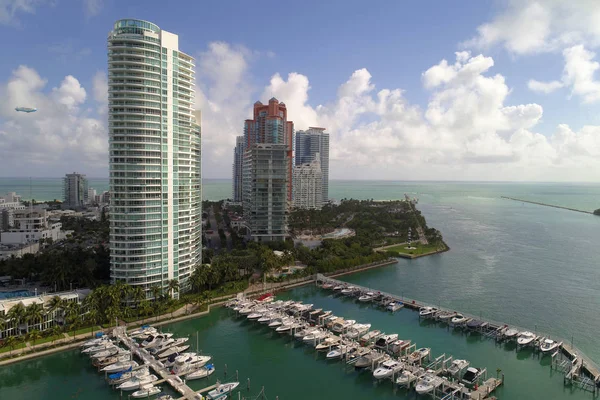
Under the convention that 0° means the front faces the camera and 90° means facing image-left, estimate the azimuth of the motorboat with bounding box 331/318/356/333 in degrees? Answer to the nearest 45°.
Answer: approximately 225°

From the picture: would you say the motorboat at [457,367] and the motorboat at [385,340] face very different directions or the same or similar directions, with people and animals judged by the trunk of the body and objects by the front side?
same or similar directions

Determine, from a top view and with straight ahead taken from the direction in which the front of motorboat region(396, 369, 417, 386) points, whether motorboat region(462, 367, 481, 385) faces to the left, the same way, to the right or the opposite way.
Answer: the opposite way

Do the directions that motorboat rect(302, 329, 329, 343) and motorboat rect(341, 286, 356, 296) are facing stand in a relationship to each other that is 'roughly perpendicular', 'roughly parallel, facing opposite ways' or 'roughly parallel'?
roughly parallel

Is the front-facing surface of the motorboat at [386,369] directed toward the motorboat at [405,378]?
no

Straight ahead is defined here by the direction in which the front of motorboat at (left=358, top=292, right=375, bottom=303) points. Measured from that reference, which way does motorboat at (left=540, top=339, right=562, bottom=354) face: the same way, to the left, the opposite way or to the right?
the same way

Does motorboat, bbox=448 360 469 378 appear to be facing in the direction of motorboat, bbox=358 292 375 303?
no

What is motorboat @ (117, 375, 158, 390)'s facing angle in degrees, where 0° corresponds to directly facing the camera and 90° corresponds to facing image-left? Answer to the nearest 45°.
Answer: approximately 45°

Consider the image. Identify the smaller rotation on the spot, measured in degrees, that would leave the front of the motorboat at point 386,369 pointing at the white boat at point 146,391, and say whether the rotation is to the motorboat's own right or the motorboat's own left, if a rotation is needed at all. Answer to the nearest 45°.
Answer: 0° — it already faces it

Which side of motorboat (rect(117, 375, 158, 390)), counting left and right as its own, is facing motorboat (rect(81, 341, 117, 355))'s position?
right

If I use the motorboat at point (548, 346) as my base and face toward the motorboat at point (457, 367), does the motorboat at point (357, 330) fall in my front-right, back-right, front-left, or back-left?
front-right

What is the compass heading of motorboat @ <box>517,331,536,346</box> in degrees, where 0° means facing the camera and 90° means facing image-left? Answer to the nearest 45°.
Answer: approximately 45°
